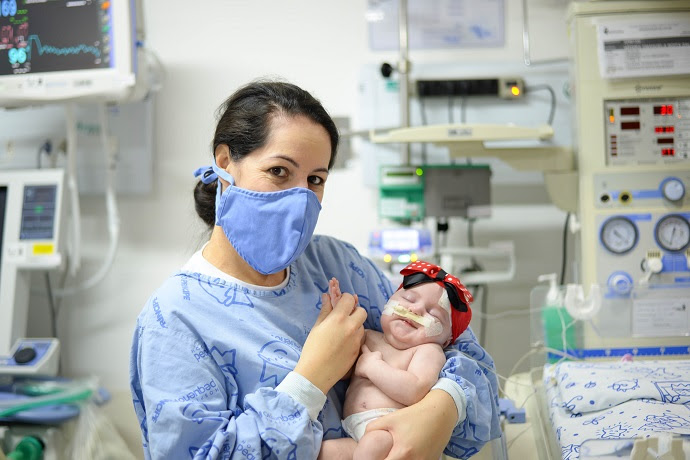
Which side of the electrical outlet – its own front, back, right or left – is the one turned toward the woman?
front

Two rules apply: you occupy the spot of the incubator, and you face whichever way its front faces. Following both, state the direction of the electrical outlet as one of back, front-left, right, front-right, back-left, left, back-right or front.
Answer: back-right

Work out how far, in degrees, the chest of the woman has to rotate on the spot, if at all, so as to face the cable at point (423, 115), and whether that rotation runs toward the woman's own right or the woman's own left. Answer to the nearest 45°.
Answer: approximately 135° to the woman's own left

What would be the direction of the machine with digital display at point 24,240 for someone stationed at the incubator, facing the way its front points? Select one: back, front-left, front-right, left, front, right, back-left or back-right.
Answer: right

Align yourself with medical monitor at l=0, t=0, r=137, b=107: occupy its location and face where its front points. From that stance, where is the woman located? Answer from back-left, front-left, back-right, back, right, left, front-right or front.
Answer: front

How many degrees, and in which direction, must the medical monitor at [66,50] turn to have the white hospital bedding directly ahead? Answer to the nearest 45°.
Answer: approximately 45° to its left

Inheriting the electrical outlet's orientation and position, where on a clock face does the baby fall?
The baby is roughly at 12 o'clock from the electrical outlet.

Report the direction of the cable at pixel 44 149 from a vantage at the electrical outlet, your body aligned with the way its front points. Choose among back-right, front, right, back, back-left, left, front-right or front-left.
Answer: right

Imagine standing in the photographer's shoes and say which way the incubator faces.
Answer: facing the viewer

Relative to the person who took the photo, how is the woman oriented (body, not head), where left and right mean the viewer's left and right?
facing the viewer and to the right of the viewer

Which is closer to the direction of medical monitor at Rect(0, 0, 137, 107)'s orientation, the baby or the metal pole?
the baby

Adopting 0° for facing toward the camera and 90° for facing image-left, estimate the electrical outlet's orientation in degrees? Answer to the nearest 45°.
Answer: approximately 0°

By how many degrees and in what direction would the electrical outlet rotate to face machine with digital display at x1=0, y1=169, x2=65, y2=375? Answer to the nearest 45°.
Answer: approximately 90° to its right

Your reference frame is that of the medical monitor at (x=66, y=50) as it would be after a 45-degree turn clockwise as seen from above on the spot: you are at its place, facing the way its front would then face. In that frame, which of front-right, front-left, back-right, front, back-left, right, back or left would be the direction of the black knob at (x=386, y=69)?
back-left

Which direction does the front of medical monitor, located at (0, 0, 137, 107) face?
toward the camera

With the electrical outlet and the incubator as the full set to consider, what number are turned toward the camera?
2
